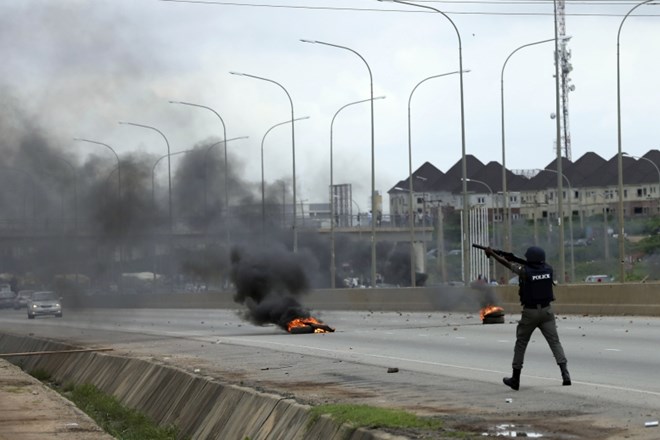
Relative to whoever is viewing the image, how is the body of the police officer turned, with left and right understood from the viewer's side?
facing away from the viewer and to the left of the viewer

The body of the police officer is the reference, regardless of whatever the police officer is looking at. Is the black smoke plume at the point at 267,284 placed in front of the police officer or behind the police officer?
in front

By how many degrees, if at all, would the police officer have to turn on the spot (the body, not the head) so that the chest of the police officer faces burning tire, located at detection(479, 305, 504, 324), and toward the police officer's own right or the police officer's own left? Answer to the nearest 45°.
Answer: approximately 45° to the police officer's own right

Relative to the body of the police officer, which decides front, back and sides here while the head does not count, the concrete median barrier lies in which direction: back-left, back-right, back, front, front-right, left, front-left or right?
front-right

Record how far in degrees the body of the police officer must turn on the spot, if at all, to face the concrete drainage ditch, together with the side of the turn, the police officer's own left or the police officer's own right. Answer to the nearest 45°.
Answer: approximately 45° to the police officer's own left
